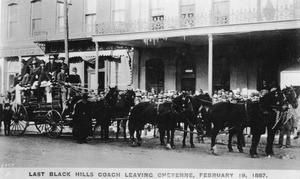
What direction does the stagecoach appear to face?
to the viewer's right

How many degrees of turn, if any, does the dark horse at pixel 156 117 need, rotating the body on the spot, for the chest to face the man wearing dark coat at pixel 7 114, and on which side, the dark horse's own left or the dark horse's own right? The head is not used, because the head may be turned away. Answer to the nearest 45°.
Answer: approximately 180°

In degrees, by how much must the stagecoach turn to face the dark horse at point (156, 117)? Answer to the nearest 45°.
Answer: approximately 45° to its right

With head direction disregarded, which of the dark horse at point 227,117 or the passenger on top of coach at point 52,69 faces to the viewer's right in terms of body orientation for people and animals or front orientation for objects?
the dark horse

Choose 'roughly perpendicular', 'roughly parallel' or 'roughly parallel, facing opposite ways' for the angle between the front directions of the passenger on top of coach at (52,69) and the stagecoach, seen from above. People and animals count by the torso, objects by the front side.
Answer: roughly perpendicular

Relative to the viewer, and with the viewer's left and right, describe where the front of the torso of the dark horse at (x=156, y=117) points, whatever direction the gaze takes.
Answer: facing to the right of the viewer

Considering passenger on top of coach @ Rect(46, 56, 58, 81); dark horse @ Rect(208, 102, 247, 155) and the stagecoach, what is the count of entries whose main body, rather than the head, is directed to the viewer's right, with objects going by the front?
2

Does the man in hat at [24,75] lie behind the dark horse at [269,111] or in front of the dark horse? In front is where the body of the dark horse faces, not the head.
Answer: behind

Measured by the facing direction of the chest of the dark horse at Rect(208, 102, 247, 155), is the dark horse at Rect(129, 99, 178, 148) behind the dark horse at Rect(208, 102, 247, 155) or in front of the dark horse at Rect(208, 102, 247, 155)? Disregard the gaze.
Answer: behind

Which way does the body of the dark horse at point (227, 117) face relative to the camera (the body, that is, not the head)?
to the viewer's right

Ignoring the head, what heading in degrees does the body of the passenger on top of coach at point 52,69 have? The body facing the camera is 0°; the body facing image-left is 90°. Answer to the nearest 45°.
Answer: approximately 0°

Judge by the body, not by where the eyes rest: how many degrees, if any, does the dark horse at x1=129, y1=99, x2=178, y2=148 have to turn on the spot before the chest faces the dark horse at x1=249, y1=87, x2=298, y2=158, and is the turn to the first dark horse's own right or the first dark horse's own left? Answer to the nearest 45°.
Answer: approximately 45° to the first dark horse's own right
